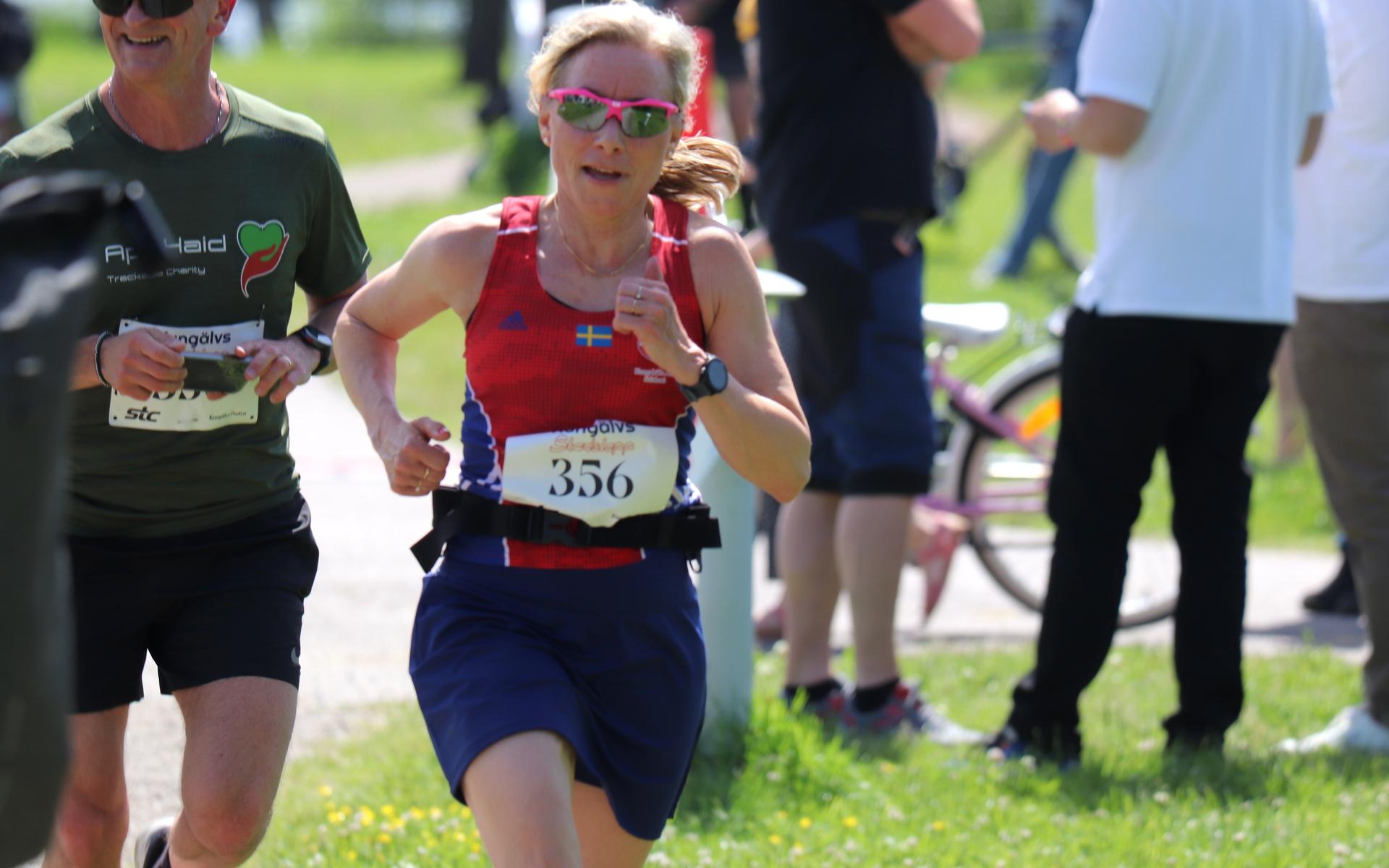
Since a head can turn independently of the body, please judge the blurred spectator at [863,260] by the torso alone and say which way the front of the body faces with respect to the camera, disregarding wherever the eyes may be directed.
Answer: to the viewer's right

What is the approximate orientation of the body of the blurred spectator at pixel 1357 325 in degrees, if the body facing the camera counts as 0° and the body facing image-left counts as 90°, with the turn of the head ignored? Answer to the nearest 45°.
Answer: approximately 90°

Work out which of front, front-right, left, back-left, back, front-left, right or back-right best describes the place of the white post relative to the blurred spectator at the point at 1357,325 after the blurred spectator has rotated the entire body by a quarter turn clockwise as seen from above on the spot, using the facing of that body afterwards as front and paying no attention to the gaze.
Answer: back-left

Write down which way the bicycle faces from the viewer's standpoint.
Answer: facing to the left of the viewer

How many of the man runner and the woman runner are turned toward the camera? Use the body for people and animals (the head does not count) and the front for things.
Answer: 2

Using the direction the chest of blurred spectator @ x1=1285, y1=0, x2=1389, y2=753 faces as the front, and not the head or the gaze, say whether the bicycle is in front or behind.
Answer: in front

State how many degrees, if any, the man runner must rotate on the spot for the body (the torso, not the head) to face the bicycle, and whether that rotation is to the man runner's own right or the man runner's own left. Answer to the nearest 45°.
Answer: approximately 135° to the man runner's own left
